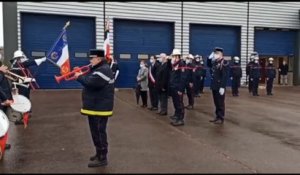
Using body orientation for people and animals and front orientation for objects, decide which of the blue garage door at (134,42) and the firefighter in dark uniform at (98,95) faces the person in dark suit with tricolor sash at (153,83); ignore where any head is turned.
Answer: the blue garage door

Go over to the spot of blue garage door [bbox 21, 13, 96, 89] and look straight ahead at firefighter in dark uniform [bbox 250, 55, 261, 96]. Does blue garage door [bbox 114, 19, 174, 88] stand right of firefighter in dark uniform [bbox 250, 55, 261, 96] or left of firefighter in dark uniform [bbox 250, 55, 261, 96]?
left

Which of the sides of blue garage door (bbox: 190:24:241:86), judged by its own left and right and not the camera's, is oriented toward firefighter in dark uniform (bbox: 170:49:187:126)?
front

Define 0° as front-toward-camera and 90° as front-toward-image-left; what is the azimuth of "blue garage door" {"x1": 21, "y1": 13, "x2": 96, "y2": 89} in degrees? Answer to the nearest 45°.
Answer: approximately 0°

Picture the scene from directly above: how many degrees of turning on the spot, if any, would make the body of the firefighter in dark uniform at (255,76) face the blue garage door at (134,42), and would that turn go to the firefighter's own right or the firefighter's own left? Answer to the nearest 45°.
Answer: approximately 90° to the firefighter's own right

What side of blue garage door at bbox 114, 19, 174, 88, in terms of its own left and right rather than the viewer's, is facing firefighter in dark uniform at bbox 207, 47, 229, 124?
front

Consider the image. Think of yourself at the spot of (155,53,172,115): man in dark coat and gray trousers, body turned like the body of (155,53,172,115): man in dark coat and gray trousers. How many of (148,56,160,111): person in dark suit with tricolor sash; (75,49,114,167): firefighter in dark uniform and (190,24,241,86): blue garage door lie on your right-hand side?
2

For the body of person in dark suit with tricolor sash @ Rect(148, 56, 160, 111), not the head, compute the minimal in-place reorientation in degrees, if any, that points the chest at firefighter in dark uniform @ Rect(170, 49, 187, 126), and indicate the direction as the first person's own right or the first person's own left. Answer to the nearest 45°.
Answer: approximately 45° to the first person's own left
